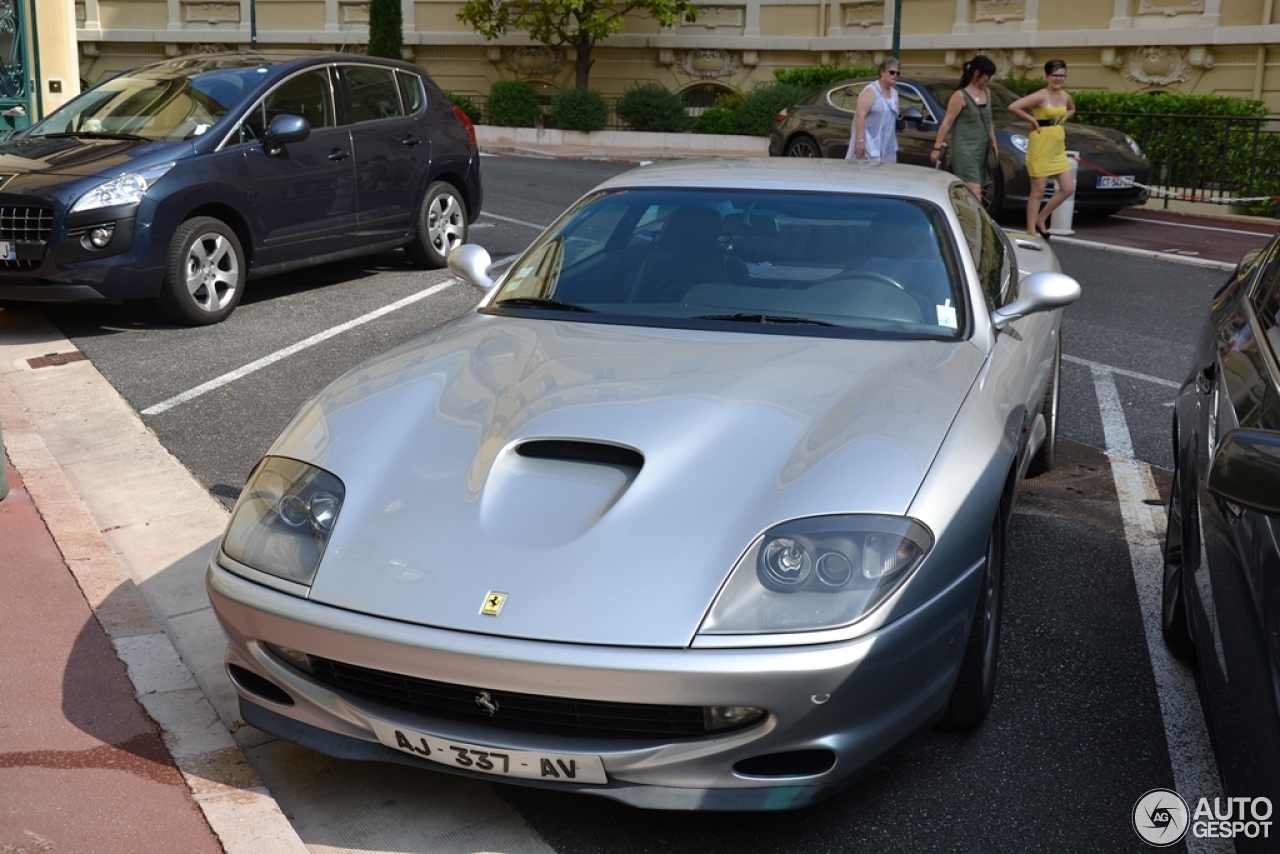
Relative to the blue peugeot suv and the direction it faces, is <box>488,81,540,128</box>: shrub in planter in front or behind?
behind

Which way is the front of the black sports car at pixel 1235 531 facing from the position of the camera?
facing the viewer and to the right of the viewer

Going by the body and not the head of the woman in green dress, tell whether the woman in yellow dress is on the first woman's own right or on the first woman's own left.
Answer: on the first woman's own left

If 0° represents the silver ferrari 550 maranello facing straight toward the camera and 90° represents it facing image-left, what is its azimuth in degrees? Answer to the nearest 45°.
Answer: approximately 45°

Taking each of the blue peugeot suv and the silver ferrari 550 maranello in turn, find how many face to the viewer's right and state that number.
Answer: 0

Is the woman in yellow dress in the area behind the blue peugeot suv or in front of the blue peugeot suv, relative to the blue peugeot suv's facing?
behind

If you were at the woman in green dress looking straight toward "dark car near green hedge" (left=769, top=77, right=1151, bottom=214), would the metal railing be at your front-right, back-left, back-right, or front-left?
front-right

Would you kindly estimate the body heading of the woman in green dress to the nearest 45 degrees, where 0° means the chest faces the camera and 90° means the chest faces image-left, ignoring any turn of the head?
approximately 315°

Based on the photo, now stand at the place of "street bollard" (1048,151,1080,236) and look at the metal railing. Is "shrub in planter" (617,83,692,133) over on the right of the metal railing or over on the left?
left

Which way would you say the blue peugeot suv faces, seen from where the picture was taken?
facing the viewer and to the left of the viewer

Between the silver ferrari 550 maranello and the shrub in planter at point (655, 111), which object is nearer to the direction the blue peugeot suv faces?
the silver ferrari 550 maranello

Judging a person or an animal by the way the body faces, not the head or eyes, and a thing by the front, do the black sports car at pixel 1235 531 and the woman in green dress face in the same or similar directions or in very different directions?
same or similar directions

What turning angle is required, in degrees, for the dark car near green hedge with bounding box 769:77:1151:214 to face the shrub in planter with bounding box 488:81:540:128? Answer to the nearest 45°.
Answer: approximately 180°

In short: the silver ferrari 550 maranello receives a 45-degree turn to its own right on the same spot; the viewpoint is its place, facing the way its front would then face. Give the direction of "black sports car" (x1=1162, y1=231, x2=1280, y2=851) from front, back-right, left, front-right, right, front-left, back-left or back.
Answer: back
